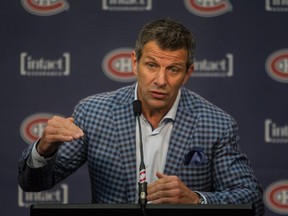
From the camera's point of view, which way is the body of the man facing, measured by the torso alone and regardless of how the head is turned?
toward the camera
